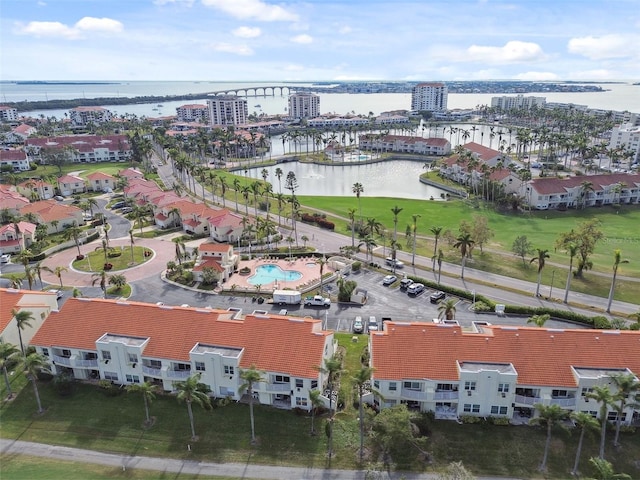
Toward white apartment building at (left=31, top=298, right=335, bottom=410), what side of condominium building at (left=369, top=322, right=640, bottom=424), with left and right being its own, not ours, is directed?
right

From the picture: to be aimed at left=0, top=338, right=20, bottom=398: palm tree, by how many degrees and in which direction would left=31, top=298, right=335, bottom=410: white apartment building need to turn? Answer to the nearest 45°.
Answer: approximately 90° to its right

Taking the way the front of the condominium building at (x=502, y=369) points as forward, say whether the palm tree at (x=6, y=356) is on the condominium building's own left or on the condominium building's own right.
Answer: on the condominium building's own right

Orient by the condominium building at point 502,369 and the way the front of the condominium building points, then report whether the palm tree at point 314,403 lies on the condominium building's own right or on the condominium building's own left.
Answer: on the condominium building's own right

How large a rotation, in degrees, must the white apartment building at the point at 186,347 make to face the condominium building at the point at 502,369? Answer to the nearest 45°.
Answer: approximately 45° to its left

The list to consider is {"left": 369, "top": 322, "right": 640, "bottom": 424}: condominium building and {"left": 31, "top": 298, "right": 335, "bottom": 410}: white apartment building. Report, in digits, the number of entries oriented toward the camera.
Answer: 2

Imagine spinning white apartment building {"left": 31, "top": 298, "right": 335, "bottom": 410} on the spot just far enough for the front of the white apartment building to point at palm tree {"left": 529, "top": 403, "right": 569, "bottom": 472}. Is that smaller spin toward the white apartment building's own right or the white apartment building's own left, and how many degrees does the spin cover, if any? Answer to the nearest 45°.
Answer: approximately 45° to the white apartment building's own left

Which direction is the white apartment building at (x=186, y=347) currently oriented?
toward the camera

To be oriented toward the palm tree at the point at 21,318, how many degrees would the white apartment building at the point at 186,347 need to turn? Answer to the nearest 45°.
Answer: approximately 135° to its right

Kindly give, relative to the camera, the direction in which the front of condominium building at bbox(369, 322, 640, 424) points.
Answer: facing the viewer
